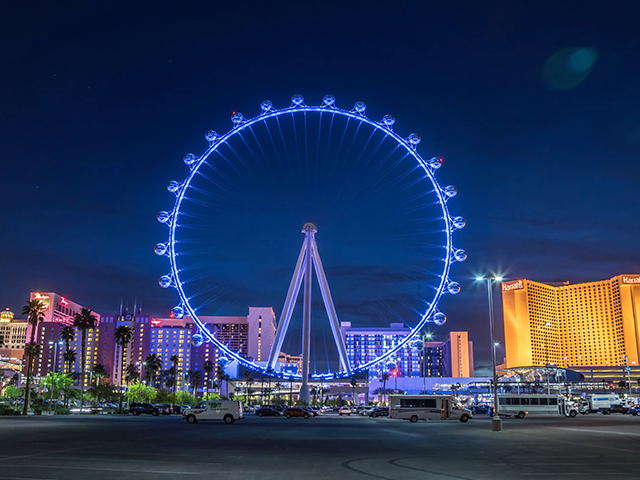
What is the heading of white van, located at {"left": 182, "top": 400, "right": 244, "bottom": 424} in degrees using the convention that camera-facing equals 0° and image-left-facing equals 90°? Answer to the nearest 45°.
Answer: approximately 90°
